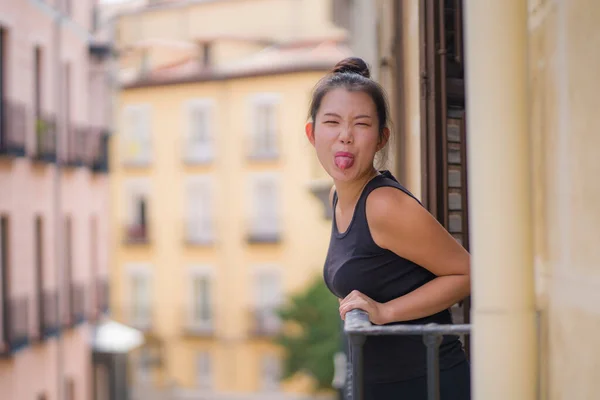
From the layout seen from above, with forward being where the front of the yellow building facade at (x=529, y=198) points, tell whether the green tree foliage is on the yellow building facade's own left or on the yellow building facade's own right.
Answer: on the yellow building facade's own right

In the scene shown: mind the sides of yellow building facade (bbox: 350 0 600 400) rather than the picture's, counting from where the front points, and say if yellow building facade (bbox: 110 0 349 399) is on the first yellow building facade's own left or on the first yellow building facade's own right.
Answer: on the first yellow building facade's own right

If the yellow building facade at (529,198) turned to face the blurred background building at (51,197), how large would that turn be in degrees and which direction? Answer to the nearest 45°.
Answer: approximately 90° to its right

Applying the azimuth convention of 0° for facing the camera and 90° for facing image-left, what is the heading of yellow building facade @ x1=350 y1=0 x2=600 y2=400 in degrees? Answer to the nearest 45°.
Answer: approximately 45°
